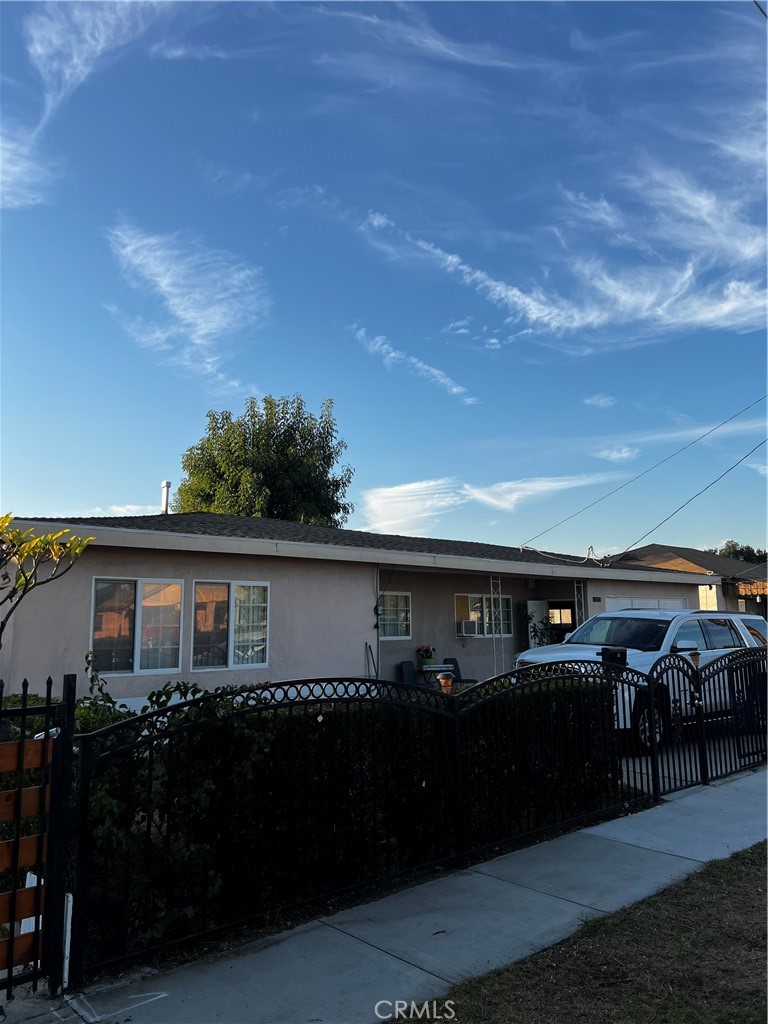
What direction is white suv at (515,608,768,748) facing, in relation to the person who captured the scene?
facing the viewer and to the left of the viewer

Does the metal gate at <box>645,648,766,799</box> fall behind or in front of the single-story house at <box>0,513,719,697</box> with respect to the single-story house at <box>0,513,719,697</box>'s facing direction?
in front

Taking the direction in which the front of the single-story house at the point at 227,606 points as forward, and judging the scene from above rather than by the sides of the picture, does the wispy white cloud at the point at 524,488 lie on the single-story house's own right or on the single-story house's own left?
on the single-story house's own left

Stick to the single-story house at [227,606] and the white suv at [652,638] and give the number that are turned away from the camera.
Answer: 0

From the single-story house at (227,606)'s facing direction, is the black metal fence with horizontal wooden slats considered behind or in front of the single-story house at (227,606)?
in front

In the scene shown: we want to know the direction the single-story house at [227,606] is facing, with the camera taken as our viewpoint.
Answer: facing the viewer and to the right of the viewer

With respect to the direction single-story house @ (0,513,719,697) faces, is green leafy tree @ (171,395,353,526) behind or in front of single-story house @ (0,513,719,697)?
behind
